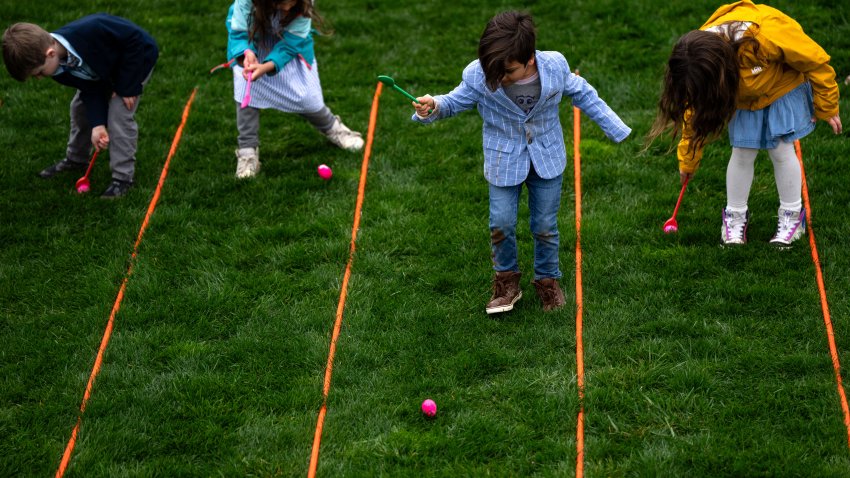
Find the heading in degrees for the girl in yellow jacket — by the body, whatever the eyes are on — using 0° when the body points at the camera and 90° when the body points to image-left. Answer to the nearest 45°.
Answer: approximately 45°

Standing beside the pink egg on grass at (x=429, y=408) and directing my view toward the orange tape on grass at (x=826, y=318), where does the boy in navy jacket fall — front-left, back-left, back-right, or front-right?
back-left

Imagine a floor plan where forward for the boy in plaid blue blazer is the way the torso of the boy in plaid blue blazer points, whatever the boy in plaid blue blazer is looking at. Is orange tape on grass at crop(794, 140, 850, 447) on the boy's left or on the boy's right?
on the boy's left

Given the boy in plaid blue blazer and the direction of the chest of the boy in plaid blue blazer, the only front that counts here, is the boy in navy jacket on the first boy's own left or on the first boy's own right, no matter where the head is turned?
on the first boy's own right
